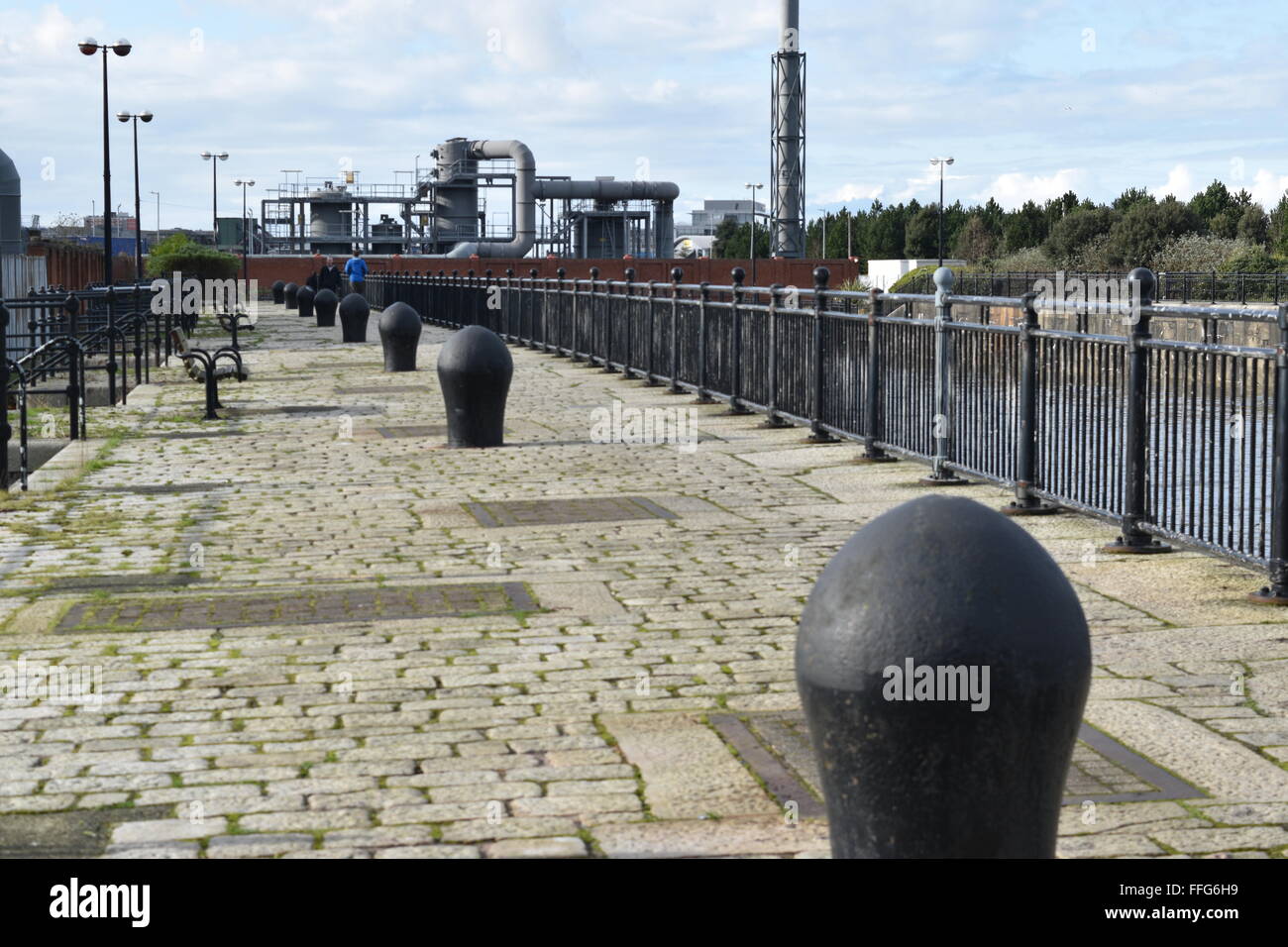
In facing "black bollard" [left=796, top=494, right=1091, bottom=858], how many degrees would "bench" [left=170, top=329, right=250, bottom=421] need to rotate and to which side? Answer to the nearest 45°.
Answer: approximately 90° to its right

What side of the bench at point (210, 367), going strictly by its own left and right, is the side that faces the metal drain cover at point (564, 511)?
right

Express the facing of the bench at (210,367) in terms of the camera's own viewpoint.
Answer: facing to the right of the viewer

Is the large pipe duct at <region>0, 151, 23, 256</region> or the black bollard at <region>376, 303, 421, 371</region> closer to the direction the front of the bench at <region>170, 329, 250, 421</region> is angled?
the black bollard

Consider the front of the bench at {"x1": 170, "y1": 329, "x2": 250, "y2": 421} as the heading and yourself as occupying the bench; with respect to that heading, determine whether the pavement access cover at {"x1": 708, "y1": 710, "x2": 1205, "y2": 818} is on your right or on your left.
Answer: on your right

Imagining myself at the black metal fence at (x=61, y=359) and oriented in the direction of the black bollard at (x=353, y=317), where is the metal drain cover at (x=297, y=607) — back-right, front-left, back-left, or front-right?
back-right

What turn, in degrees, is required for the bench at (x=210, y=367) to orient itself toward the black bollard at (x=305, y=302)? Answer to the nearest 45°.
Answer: approximately 90° to its left

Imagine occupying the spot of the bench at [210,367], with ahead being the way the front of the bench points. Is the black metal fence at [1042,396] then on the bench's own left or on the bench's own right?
on the bench's own right

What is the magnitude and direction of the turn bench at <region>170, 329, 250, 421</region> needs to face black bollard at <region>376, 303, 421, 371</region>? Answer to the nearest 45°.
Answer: approximately 45° to its left

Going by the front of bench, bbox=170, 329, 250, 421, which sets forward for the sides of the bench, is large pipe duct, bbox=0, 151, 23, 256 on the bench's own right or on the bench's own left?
on the bench's own left

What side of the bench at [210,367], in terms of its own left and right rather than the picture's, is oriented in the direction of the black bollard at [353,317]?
left
